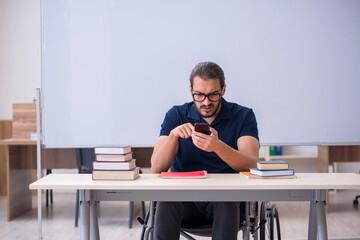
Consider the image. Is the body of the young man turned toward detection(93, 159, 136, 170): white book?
no

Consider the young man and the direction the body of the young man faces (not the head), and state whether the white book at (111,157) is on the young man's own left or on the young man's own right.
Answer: on the young man's own right

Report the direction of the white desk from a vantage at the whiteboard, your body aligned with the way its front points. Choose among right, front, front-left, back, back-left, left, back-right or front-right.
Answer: front

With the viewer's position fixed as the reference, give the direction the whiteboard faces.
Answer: facing the viewer

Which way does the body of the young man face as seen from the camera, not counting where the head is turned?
toward the camera

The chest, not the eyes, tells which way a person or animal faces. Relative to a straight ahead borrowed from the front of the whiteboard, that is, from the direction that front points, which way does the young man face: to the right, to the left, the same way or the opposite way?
the same way

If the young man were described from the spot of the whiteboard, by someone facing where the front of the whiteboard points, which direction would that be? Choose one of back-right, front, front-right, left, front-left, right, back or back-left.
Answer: front

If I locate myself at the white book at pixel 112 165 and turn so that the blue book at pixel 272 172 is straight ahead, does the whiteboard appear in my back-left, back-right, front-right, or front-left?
front-left

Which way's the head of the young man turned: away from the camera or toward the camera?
toward the camera

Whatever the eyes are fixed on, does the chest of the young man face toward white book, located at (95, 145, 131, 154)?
no

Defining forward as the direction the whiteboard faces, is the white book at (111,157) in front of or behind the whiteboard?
in front

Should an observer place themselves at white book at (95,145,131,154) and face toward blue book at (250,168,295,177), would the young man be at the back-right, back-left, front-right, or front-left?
front-left

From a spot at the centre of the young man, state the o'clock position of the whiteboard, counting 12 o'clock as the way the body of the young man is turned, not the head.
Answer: The whiteboard is roughly at 6 o'clock from the young man.

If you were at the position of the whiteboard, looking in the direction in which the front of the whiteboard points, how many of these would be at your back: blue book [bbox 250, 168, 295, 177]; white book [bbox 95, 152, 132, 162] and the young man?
0

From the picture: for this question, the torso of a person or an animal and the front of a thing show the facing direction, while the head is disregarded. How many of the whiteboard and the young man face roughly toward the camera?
2
